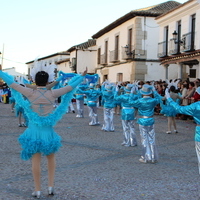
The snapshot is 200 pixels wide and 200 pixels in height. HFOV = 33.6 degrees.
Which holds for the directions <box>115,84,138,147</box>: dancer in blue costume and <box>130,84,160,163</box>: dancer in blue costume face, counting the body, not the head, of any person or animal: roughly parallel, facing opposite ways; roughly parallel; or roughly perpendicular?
roughly parallel

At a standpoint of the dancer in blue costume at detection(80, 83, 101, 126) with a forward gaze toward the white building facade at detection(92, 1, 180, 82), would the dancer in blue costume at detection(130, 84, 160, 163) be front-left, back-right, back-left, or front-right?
back-right

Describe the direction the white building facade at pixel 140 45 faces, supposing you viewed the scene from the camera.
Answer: facing the viewer and to the left of the viewer

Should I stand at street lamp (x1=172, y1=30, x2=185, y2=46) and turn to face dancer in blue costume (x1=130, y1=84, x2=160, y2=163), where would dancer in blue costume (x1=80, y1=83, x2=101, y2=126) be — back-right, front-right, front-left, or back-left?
front-right

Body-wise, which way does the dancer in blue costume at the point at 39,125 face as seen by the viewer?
away from the camera

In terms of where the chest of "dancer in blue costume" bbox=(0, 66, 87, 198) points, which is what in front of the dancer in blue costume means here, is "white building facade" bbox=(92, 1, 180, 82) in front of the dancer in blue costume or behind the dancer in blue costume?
in front
